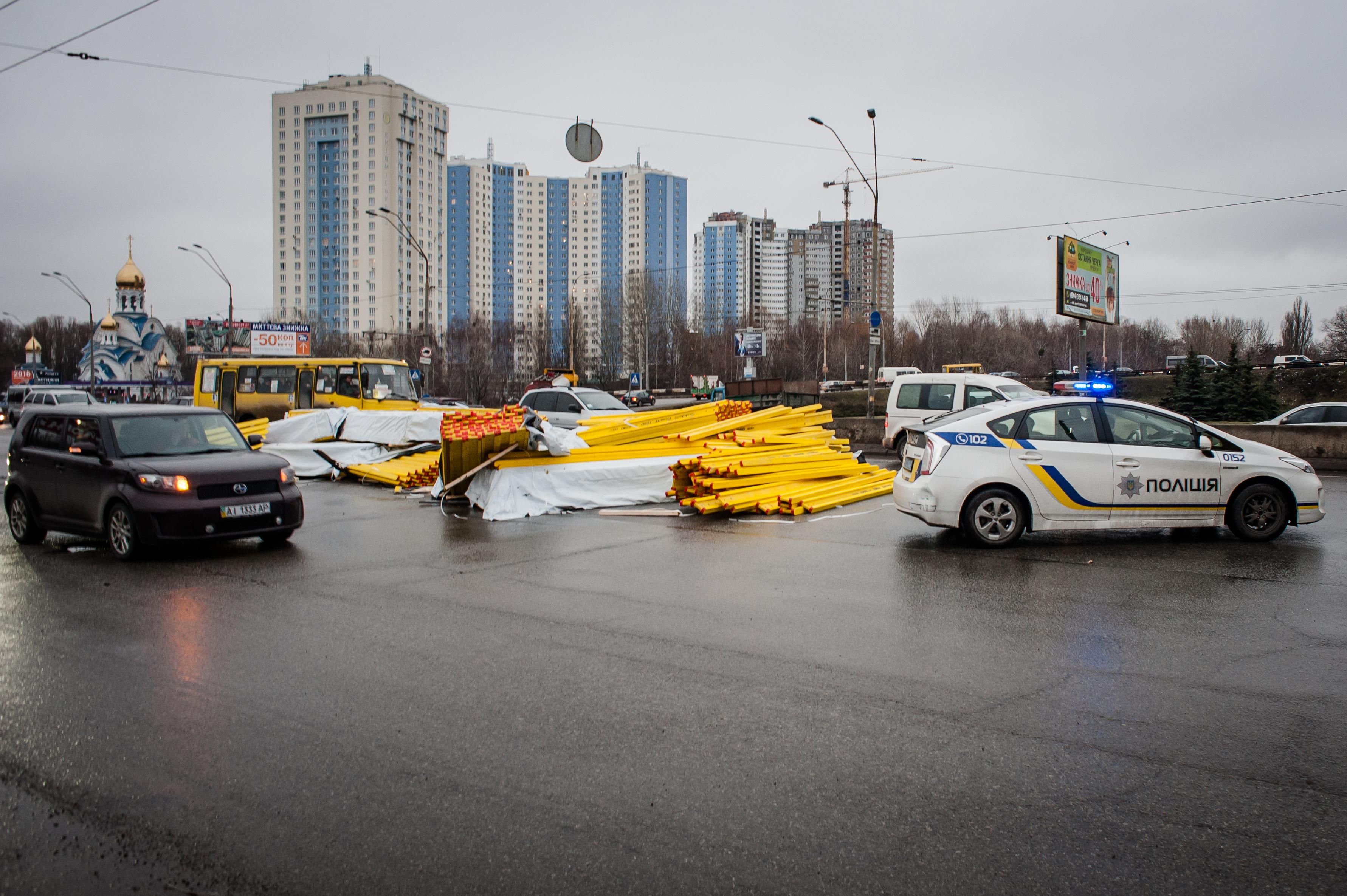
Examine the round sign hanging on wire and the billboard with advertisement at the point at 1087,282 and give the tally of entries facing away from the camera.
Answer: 1

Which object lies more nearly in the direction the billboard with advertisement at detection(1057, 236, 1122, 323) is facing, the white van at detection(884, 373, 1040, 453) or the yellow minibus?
the white van

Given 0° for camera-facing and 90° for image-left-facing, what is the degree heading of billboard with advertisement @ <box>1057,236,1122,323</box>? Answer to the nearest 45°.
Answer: approximately 315°

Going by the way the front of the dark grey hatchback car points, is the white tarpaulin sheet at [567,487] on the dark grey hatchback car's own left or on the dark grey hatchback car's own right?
on the dark grey hatchback car's own left

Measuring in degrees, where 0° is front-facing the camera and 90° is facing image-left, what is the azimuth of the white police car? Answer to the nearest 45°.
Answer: approximately 270°

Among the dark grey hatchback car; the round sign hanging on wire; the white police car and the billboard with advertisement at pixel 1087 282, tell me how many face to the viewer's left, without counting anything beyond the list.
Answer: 0

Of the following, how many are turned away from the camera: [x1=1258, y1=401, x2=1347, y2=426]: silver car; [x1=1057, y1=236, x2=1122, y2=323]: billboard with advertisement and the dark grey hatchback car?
0

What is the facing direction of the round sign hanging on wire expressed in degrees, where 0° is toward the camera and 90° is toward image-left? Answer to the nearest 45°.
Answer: approximately 180°

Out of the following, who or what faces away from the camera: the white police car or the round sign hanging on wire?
the round sign hanging on wire

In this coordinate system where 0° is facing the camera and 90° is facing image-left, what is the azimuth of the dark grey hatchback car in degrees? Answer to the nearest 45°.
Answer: approximately 315°

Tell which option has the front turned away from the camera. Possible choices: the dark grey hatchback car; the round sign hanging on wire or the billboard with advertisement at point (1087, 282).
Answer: the round sign hanging on wire

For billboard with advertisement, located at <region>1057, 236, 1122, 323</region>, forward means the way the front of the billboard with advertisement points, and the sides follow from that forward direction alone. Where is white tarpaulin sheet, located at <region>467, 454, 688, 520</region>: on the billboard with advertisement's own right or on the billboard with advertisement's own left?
on the billboard with advertisement's own right

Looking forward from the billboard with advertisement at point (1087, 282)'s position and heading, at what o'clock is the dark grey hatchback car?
The dark grey hatchback car is roughly at 2 o'clock from the billboard with advertisement.
